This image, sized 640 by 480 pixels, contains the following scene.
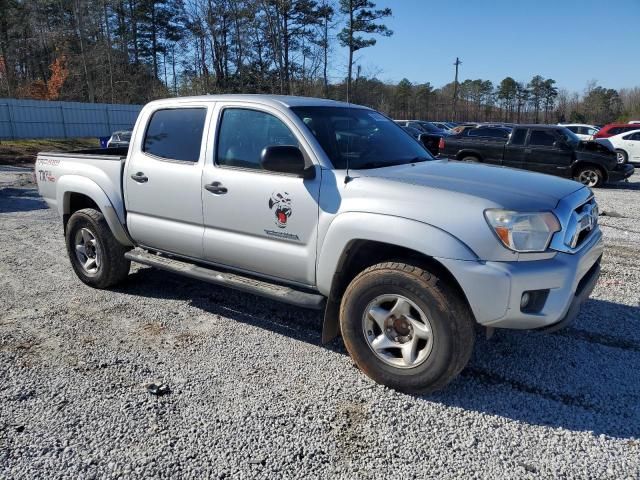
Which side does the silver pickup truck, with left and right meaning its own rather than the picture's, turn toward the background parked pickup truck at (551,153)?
left

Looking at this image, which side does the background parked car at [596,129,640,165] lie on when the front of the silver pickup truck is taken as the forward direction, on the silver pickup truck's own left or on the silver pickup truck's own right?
on the silver pickup truck's own left

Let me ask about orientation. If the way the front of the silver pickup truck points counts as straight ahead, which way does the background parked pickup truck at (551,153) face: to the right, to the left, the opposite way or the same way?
the same way

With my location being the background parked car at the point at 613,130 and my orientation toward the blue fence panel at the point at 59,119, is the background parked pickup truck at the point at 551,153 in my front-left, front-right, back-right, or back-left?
front-left

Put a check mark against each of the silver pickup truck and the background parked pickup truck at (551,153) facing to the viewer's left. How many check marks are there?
0

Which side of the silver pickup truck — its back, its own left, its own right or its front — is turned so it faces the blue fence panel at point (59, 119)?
back

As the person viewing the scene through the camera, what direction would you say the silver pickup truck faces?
facing the viewer and to the right of the viewer

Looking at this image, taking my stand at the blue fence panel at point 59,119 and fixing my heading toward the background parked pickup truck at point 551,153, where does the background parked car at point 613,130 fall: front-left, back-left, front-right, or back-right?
front-left

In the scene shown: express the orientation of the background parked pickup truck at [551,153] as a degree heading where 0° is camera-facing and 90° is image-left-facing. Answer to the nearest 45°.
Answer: approximately 315°

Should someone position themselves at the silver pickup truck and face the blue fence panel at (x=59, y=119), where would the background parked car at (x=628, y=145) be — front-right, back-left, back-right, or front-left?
front-right

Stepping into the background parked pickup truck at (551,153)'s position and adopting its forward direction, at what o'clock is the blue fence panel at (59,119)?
The blue fence panel is roughly at 5 o'clock from the background parked pickup truck.
